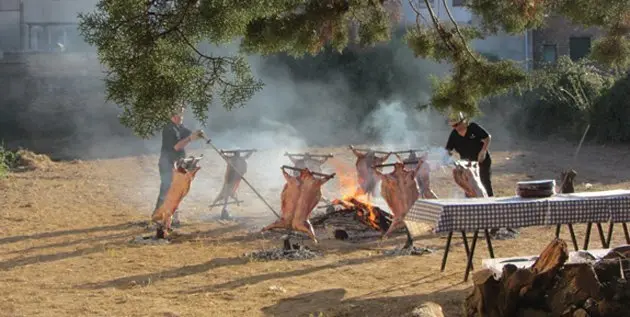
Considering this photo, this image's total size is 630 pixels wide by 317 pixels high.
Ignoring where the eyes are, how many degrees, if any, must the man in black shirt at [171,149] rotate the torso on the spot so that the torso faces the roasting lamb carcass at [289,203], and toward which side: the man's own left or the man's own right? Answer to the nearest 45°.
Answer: approximately 45° to the man's own right

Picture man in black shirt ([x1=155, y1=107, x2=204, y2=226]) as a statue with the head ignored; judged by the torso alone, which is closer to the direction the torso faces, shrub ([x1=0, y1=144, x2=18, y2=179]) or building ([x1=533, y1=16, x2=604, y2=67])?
the building

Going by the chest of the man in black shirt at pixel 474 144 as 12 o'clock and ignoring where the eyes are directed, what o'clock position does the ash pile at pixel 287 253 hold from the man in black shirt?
The ash pile is roughly at 12 o'clock from the man in black shirt.

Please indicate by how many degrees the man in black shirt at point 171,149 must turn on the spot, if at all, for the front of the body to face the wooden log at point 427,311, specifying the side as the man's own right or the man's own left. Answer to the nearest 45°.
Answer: approximately 90° to the man's own right

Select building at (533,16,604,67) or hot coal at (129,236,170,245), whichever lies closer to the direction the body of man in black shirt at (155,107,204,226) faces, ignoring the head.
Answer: the building

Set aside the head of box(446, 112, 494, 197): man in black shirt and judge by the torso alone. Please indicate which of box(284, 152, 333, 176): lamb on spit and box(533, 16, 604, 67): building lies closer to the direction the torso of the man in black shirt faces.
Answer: the lamb on spit

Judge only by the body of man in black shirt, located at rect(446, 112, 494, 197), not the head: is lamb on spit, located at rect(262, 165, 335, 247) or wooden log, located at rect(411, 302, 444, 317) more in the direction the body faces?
the lamb on spit

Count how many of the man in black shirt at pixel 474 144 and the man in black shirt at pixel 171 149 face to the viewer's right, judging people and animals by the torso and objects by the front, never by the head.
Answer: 1

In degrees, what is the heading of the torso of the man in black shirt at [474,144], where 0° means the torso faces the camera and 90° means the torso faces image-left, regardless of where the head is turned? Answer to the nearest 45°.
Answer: approximately 45°

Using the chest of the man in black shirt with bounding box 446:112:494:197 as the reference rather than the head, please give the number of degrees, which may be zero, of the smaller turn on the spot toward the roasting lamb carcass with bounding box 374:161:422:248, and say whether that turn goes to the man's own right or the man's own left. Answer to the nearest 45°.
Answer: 0° — they already face it

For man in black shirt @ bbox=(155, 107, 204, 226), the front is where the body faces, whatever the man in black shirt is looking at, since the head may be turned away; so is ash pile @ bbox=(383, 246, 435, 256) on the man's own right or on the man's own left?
on the man's own right

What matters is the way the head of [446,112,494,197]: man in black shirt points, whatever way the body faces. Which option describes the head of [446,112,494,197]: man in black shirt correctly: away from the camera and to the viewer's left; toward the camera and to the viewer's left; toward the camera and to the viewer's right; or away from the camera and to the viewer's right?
toward the camera and to the viewer's left

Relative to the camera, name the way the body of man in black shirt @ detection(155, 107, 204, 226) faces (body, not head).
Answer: to the viewer's right

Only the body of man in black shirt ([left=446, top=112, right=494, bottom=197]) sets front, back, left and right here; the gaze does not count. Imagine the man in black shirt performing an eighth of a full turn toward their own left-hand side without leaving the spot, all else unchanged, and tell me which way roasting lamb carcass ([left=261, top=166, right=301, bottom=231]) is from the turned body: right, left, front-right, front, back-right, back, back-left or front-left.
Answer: front-right
